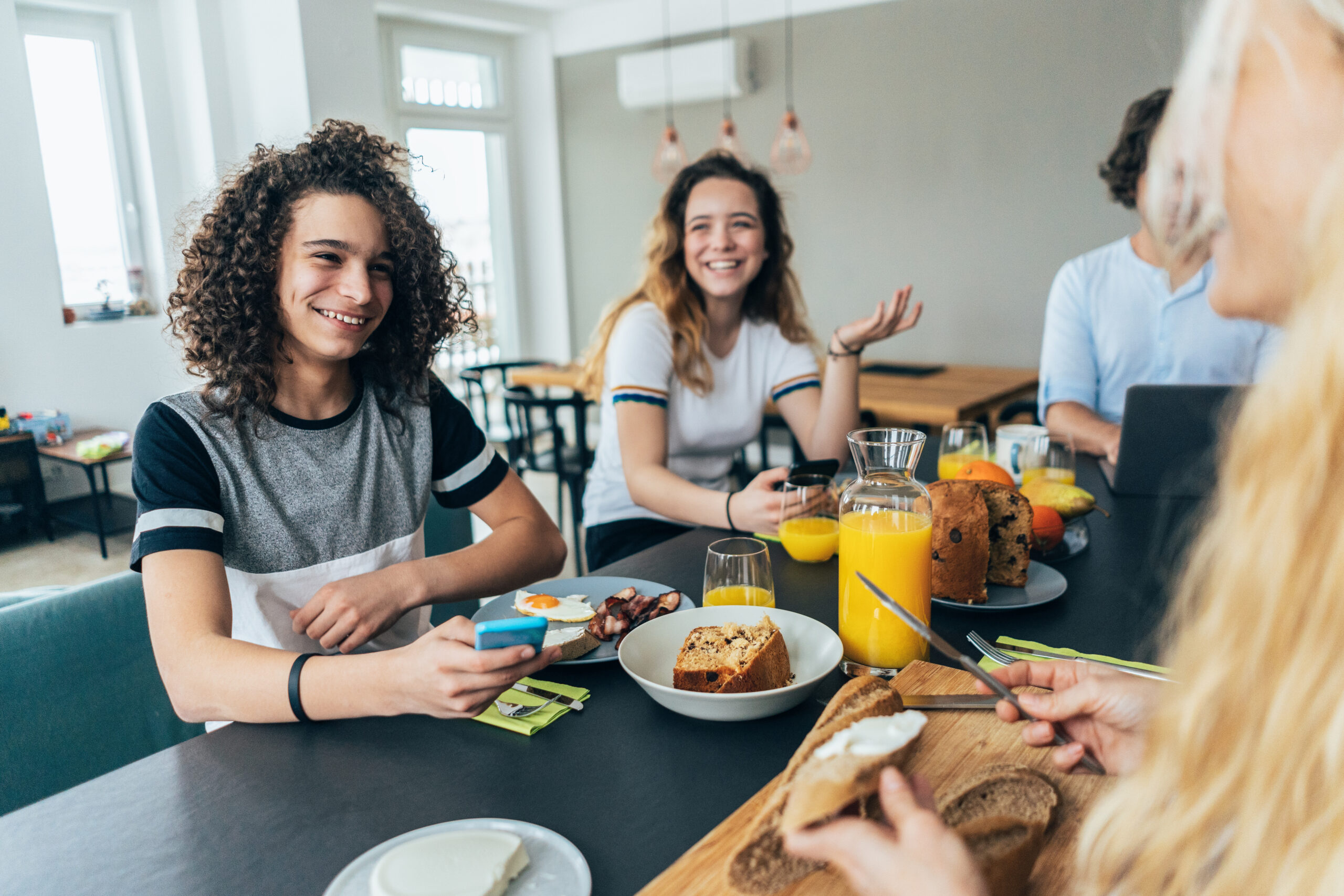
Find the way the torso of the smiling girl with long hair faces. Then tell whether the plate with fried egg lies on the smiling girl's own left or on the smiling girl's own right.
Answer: on the smiling girl's own right

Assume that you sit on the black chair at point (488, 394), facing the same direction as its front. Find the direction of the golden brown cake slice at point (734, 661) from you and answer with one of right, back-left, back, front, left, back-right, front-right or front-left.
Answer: right

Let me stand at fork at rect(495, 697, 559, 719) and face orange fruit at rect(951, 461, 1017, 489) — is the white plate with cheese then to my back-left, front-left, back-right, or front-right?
back-right

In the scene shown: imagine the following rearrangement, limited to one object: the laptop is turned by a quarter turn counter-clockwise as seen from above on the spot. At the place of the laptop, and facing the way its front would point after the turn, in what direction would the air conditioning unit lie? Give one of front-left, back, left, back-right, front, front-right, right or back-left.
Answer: front-right

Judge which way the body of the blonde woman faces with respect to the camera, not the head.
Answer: to the viewer's left

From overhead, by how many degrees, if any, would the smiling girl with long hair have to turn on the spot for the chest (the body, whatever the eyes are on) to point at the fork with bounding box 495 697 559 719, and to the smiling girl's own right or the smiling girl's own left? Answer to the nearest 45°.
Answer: approximately 45° to the smiling girl's own right

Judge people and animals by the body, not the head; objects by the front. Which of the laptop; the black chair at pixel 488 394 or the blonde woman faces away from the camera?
the laptop

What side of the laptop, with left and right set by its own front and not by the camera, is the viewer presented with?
back

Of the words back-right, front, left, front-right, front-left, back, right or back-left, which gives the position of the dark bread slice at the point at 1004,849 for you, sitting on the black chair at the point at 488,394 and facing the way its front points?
right

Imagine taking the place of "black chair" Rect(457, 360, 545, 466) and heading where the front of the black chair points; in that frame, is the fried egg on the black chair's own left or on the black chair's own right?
on the black chair's own right

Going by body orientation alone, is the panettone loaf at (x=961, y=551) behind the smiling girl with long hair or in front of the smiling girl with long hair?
in front

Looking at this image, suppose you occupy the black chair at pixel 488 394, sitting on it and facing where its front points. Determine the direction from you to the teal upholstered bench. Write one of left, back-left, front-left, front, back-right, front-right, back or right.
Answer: right

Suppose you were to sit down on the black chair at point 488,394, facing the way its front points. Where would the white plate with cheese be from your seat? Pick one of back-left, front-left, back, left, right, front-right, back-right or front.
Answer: right

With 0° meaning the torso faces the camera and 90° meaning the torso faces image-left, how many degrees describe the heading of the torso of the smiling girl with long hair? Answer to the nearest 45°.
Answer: approximately 315°

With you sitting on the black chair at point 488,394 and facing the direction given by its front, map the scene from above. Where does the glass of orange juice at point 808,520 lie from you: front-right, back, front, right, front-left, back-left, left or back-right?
right

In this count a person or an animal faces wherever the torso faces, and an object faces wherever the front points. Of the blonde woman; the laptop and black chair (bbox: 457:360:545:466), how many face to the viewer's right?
1
